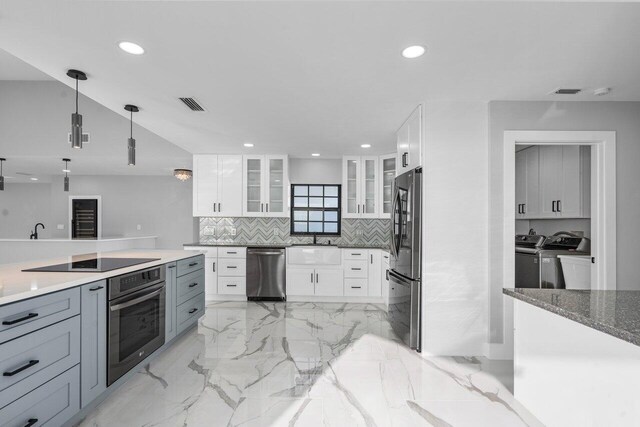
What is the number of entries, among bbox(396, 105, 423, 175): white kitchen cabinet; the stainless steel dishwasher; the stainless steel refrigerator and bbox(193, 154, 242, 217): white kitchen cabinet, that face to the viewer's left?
2

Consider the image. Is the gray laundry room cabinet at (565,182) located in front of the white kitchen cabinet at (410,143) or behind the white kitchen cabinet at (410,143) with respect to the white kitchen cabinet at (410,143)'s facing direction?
behind

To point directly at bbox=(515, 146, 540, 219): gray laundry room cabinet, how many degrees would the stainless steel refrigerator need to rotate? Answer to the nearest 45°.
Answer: approximately 135° to its right

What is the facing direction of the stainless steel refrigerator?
to the viewer's left

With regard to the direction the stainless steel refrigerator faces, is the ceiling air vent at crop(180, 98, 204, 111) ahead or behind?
ahead

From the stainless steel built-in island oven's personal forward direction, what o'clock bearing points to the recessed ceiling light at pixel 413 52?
The recessed ceiling light is roughly at 12 o'clock from the stainless steel built-in island oven.

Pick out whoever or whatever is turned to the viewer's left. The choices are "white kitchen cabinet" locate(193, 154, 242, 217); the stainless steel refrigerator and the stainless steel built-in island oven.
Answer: the stainless steel refrigerator

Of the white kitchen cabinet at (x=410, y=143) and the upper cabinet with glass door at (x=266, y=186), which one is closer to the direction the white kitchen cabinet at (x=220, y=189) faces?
the white kitchen cabinet

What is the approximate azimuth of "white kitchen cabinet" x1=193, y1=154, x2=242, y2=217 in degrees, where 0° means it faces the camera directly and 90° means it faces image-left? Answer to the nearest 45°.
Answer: approximately 0°

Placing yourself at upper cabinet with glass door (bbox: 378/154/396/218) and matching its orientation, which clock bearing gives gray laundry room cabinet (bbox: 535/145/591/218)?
The gray laundry room cabinet is roughly at 8 o'clock from the upper cabinet with glass door.

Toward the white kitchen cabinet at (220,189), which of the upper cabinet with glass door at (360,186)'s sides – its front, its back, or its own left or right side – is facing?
right

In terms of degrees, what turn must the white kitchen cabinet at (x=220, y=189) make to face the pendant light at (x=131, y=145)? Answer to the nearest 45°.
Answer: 0° — it already faces it

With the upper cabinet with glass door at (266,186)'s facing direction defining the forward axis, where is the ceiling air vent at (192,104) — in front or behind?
in front
